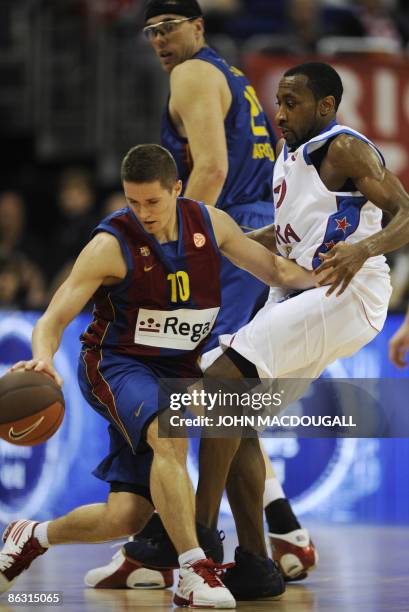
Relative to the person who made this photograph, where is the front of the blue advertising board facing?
facing the viewer

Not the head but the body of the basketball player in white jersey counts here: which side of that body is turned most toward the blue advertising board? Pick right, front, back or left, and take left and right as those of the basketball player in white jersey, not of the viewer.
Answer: right

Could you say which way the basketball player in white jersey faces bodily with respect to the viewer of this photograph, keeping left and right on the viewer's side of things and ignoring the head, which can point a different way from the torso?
facing to the left of the viewer

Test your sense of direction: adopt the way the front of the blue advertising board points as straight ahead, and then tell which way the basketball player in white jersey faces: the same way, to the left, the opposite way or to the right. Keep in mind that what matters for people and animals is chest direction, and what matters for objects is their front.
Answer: to the right

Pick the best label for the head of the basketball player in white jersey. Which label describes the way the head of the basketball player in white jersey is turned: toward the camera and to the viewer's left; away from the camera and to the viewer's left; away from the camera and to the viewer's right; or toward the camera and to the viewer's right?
toward the camera and to the viewer's left

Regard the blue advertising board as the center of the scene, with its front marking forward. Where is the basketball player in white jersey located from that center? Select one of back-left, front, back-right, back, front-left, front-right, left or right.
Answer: front
